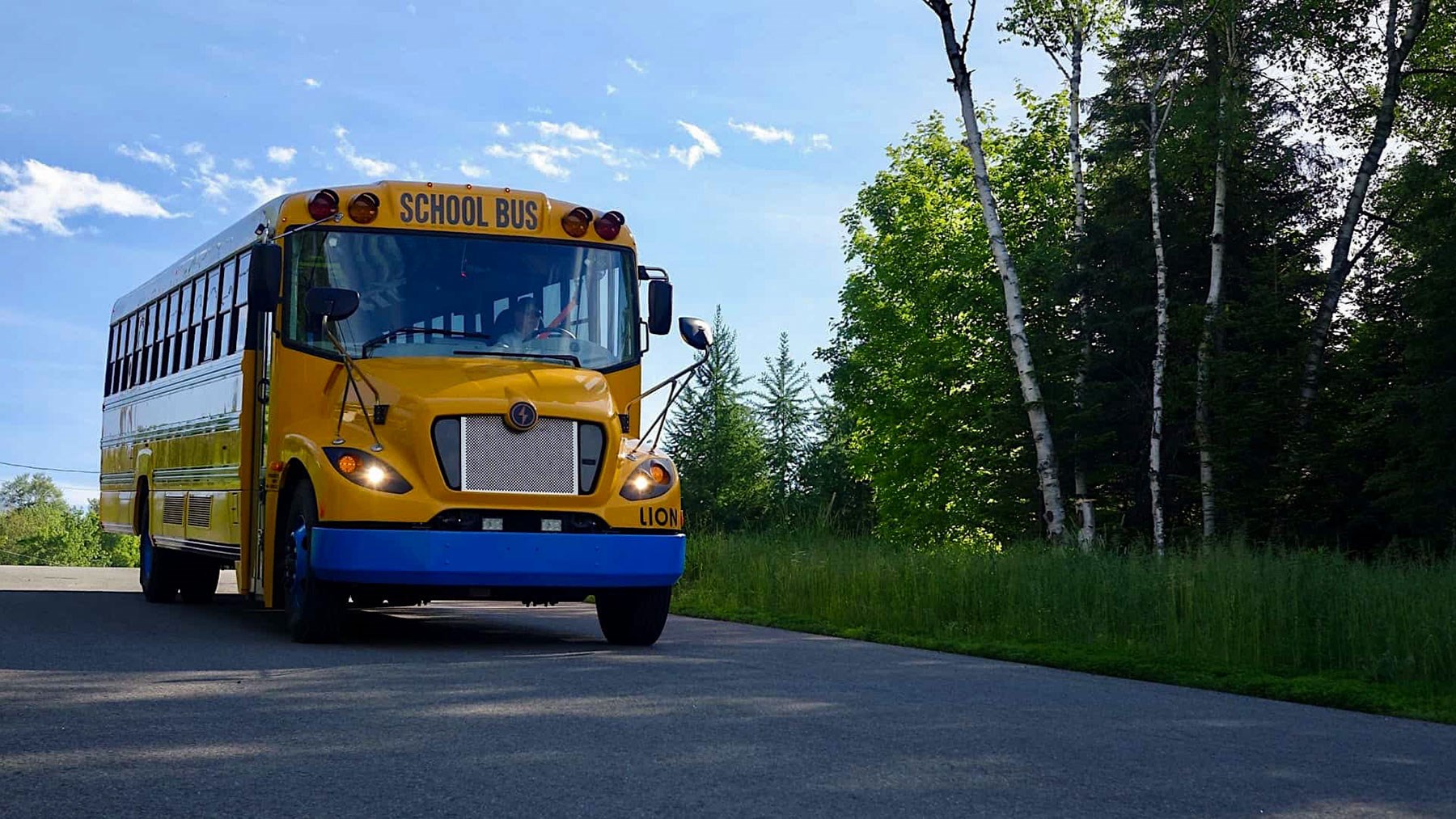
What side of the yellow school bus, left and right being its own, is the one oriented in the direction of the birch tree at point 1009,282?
left

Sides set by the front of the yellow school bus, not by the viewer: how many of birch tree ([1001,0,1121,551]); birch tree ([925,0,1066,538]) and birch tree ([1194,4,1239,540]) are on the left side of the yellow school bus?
3

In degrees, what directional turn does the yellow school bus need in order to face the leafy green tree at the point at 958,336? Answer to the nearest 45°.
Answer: approximately 90° to its left

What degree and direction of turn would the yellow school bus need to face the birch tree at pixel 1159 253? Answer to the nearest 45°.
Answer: approximately 90° to its left

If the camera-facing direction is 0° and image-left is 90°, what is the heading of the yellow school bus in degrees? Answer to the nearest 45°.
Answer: approximately 315°

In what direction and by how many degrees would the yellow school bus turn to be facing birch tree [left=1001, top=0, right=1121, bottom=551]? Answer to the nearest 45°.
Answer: approximately 90° to its left

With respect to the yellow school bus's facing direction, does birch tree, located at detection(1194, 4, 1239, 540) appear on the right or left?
on its left

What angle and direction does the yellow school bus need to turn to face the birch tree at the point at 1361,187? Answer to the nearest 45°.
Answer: approximately 90° to its left
